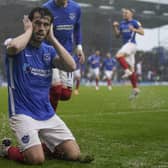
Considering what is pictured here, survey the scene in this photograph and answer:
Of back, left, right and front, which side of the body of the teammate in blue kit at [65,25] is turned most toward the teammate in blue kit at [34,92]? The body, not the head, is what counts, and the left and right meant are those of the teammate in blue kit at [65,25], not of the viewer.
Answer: front

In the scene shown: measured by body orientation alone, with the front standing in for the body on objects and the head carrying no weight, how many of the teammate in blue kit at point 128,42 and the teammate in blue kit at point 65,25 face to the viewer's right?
0

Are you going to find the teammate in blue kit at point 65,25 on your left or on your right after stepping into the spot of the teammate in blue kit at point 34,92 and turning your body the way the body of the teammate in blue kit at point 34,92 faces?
on your left

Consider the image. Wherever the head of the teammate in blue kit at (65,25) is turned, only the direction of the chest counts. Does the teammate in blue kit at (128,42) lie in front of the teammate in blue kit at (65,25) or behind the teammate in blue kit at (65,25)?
behind

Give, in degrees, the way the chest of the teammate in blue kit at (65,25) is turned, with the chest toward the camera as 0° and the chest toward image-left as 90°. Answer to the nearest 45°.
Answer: approximately 0°
